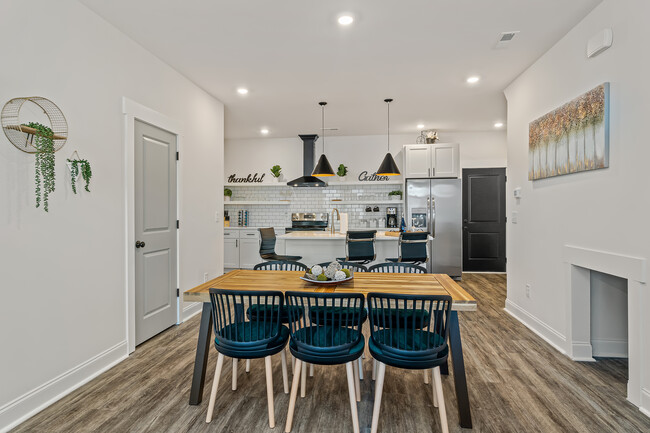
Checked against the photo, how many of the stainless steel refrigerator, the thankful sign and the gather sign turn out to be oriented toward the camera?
3

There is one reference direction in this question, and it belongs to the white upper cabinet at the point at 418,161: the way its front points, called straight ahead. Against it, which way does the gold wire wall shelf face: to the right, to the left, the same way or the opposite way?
to the left

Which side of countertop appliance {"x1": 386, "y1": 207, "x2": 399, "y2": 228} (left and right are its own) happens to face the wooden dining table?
front

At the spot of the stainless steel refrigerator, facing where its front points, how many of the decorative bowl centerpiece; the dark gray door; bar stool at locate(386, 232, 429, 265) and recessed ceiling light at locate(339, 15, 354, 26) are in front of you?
3

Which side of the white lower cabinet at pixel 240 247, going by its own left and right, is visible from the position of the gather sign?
left

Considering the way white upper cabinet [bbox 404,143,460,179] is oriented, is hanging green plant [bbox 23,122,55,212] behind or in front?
in front

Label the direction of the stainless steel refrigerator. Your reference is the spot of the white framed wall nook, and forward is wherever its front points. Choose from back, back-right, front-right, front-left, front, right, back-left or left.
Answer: right

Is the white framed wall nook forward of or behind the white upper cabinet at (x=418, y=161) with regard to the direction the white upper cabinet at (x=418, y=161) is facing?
forward

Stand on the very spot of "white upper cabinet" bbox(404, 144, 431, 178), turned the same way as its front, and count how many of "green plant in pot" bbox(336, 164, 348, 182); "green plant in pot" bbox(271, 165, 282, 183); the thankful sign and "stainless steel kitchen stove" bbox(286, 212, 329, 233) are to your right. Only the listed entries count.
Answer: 4

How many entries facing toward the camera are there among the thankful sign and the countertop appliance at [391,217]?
2

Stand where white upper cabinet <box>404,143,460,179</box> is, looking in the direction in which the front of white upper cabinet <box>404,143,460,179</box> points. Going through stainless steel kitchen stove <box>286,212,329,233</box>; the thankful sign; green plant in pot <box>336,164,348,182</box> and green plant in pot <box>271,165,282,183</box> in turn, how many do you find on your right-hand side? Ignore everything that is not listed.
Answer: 4

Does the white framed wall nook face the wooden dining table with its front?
yes
